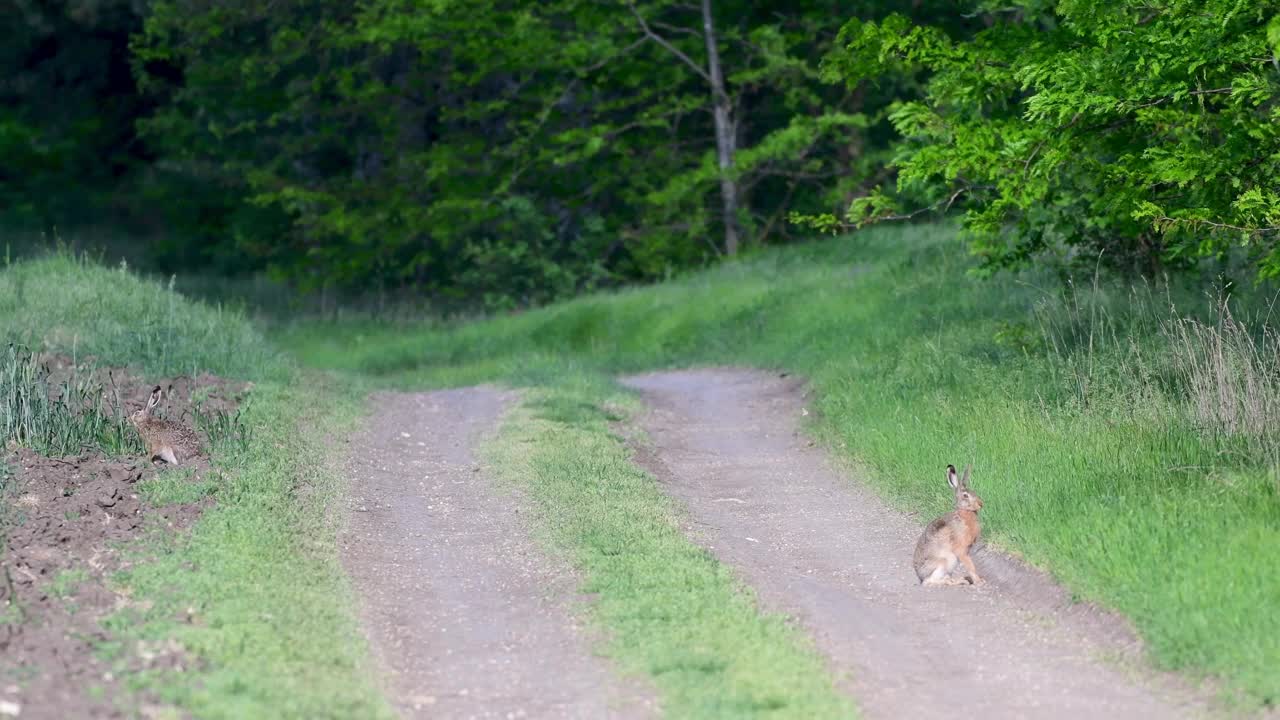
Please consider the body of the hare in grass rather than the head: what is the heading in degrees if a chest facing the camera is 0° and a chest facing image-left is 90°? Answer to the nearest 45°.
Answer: approximately 90°

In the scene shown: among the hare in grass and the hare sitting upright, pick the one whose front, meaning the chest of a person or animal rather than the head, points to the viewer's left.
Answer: the hare in grass

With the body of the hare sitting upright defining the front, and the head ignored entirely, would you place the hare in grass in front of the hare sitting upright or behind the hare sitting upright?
behind

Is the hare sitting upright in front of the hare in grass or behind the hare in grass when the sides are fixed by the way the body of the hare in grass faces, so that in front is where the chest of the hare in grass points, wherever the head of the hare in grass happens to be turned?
behind

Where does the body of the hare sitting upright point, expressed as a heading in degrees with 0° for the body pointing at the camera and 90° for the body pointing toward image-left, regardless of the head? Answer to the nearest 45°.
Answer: approximately 270°
